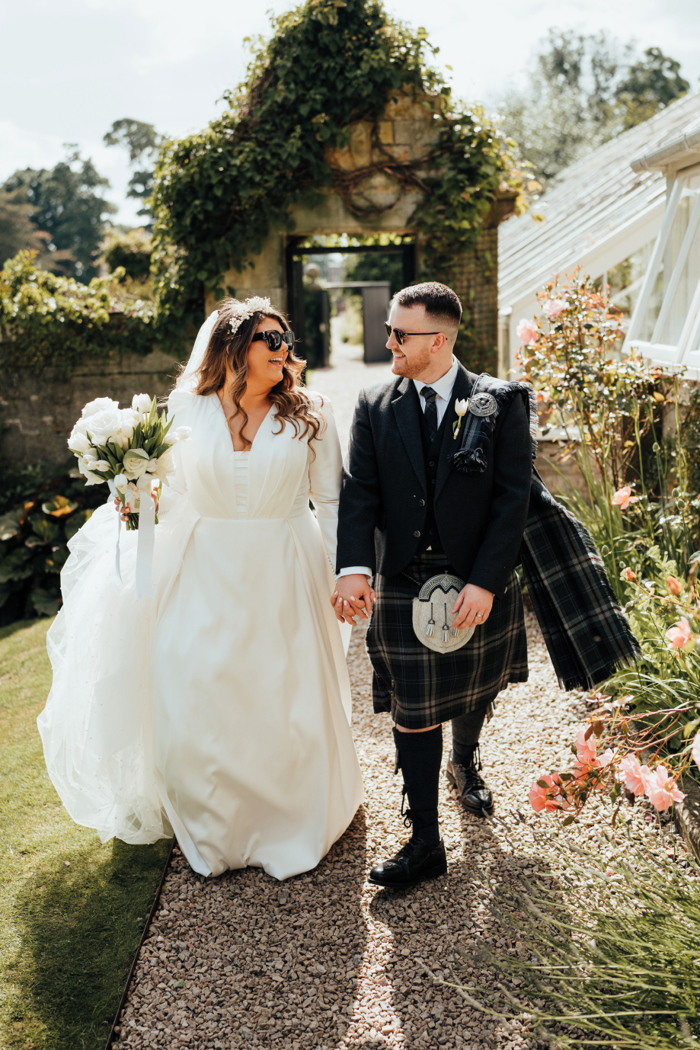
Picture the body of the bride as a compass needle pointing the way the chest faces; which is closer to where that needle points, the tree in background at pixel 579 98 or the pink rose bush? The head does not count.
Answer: the pink rose bush

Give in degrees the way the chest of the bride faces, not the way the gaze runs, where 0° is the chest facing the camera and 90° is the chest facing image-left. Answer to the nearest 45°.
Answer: approximately 0°

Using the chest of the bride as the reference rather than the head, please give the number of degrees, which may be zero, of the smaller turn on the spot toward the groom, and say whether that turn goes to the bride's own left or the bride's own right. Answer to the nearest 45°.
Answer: approximately 90° to the bride's own left

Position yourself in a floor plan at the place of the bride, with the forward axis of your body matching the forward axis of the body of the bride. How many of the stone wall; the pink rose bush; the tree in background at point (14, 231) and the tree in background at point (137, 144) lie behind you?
3

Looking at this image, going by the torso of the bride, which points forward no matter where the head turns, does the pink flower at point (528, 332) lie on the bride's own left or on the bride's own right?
on the bride's own left

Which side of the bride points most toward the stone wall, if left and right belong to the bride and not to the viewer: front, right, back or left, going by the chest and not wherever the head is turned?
back

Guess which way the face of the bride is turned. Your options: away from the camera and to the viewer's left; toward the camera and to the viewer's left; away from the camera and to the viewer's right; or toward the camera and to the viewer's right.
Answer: toward the camera and to the viewer's right

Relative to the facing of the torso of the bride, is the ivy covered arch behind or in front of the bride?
behind

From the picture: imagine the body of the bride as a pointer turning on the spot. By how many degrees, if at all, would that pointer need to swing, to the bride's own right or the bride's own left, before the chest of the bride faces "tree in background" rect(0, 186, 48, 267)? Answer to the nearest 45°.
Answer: approximately 180°

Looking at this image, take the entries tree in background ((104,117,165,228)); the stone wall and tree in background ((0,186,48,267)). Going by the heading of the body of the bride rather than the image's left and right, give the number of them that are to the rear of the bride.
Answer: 3

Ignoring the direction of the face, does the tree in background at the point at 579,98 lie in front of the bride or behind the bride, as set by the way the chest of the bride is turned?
behind

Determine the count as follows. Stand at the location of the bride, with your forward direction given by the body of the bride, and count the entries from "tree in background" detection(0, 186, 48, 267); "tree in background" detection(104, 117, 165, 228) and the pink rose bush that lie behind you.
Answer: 2

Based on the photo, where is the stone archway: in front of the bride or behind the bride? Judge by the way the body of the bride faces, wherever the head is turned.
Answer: behind
